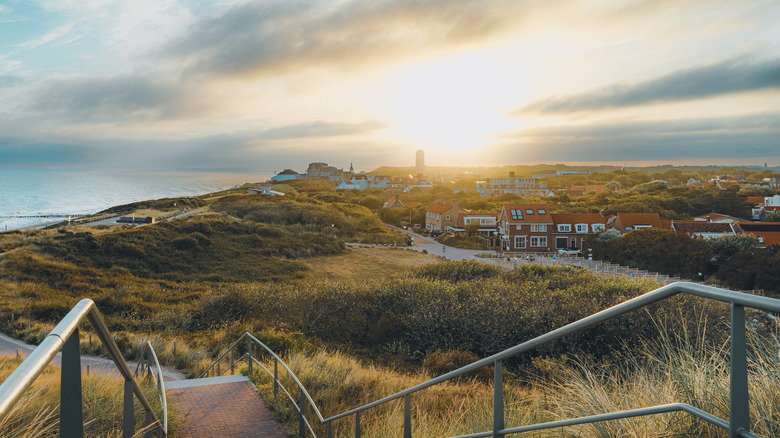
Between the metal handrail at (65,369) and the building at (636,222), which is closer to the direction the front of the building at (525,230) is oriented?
the metal handrail

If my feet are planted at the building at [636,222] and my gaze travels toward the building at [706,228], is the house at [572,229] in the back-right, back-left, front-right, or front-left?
back-right

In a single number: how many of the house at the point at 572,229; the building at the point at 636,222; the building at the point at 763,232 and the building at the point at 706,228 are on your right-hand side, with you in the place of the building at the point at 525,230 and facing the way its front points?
0

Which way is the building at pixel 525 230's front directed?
toward the camera

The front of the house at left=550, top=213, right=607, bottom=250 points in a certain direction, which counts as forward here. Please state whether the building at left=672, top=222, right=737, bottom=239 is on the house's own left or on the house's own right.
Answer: on the house's own left

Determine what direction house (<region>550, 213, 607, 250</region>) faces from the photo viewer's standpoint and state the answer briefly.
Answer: facing the viewer

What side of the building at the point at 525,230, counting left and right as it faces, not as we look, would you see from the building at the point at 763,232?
left

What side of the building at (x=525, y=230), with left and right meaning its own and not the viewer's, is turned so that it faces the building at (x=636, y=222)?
left

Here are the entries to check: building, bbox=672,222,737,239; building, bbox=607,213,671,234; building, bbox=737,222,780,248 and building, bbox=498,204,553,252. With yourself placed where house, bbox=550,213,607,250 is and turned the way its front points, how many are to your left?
3

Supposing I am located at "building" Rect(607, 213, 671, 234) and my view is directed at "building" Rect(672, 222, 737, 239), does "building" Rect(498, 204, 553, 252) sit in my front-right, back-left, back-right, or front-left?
back-right

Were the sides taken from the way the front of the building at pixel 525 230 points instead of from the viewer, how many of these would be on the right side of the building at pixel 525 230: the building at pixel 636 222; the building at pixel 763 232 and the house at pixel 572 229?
0

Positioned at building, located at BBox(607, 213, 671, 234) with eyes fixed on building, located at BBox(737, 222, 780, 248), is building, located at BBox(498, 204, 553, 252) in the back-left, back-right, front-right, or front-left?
back-right

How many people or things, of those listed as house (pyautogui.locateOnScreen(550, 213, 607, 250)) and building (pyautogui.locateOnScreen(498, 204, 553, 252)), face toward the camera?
2

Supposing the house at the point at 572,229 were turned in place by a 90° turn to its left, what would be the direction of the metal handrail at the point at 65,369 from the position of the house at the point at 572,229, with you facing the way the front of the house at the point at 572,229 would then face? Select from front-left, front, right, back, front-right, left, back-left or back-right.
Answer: right

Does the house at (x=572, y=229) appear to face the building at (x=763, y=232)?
no

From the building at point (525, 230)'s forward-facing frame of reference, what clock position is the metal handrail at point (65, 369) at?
The metal handrail is roughly at 12 o'clock from the building.

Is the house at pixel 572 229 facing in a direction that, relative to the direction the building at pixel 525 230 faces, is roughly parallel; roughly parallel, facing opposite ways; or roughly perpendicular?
roughly parallel
